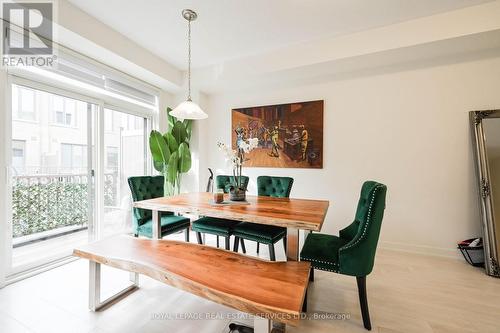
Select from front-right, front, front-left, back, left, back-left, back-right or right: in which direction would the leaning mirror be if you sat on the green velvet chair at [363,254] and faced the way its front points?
back-right

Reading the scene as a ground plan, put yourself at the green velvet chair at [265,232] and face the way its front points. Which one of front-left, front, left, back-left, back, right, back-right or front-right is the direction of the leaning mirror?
back-left

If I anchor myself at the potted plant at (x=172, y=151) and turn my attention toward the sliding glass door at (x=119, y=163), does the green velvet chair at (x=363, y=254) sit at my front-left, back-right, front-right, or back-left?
back-left

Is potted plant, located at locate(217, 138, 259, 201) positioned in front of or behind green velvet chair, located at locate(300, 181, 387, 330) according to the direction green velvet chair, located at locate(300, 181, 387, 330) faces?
in front

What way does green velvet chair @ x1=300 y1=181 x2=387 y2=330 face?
to the viewer's left

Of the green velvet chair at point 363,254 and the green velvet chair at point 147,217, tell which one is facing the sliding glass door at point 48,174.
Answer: the green velvet chair at point 363,254

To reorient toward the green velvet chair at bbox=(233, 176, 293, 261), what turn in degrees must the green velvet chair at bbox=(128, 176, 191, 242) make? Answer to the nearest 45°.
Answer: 0° — it already faces it

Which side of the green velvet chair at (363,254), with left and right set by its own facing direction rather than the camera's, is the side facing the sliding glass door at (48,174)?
front

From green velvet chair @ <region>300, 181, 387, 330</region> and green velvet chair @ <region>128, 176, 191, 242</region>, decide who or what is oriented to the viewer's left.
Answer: green velvet chair @ <region>300, 181, 387, 330</region>

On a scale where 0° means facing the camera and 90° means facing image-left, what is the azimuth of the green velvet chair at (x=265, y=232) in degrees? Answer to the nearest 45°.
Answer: approximately 45°

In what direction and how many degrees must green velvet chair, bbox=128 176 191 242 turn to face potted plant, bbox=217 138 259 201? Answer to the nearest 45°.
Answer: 0° — it already faces it
